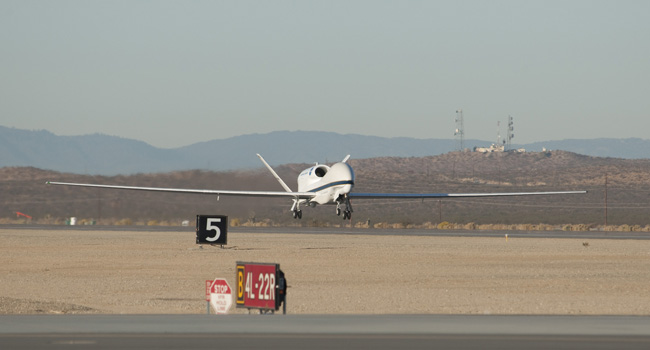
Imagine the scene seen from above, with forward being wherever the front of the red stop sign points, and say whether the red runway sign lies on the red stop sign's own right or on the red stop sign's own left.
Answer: on the red stop sign's own left

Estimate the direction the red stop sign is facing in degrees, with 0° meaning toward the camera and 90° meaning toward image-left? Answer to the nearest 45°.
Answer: approximately 0°
